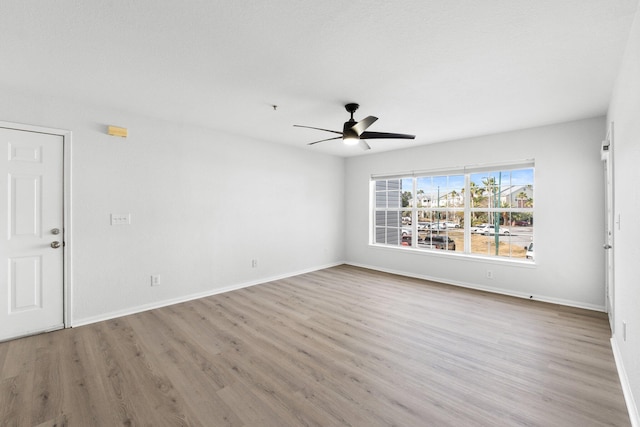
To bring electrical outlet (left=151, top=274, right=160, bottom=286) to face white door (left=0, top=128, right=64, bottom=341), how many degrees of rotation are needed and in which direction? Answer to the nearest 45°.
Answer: approximately 90° to its right

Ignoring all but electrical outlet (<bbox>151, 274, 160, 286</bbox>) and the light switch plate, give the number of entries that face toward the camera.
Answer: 2

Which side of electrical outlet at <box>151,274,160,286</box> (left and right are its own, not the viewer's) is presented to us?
front

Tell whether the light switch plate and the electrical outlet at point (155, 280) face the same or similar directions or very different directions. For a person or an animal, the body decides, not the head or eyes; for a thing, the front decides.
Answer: same or similar directions

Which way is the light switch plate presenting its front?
toward the camera

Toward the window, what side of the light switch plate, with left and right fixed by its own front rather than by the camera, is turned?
left
